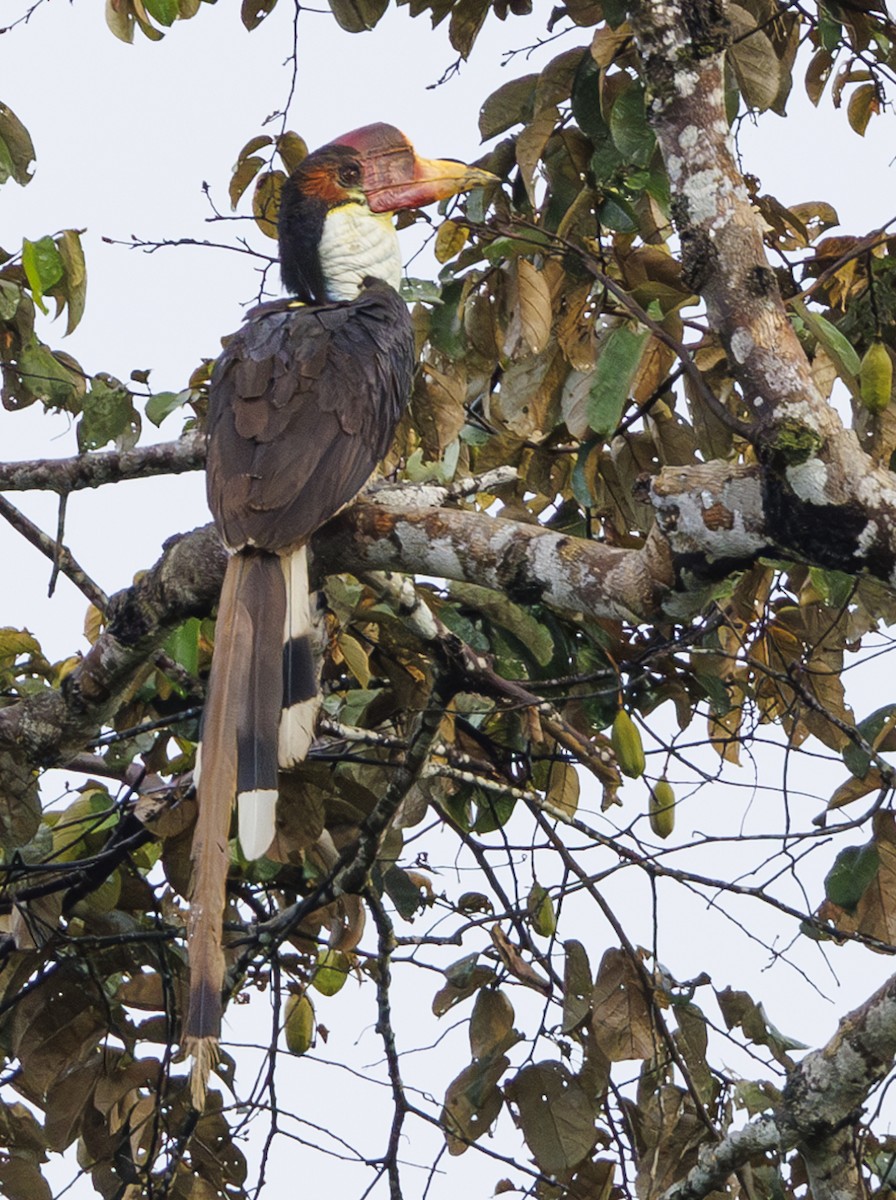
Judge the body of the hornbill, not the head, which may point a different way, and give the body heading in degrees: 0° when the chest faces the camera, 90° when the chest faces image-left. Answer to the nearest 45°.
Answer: approximately 225°
